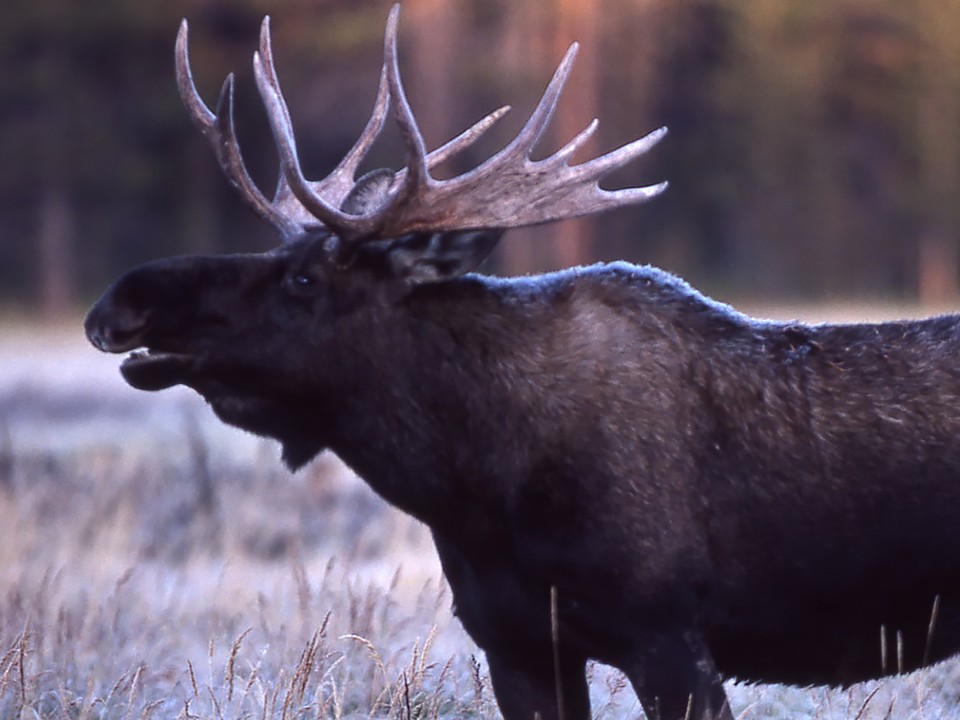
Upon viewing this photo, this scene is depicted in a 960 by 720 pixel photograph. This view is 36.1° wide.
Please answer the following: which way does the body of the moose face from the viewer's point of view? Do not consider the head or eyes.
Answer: to the viewer's left

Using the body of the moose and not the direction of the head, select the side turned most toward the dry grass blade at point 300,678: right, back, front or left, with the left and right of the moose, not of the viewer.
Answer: front

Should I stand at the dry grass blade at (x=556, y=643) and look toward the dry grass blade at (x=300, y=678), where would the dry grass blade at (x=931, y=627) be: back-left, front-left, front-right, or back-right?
back-right
